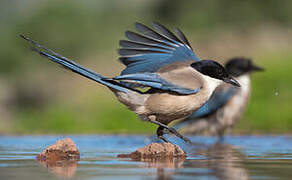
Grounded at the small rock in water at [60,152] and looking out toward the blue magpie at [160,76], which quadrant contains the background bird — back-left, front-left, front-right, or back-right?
front-left

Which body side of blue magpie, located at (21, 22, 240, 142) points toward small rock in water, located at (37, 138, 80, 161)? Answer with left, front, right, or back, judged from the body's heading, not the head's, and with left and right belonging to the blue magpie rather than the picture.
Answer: back

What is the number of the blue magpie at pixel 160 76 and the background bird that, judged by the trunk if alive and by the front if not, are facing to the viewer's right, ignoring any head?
2

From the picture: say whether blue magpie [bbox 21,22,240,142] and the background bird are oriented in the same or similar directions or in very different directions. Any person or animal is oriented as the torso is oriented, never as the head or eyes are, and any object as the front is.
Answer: same or similar directions

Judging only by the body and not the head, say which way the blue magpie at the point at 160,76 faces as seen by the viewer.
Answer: to the viewer's right

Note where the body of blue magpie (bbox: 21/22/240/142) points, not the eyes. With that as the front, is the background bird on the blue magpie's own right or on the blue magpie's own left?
on the blue magpie's own left

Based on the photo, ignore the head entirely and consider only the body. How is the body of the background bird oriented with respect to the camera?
to the viewer's right

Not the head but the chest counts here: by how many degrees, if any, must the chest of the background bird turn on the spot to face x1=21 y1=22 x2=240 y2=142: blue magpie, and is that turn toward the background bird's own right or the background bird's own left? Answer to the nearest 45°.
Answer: approximately 90° to the background bird's own right
